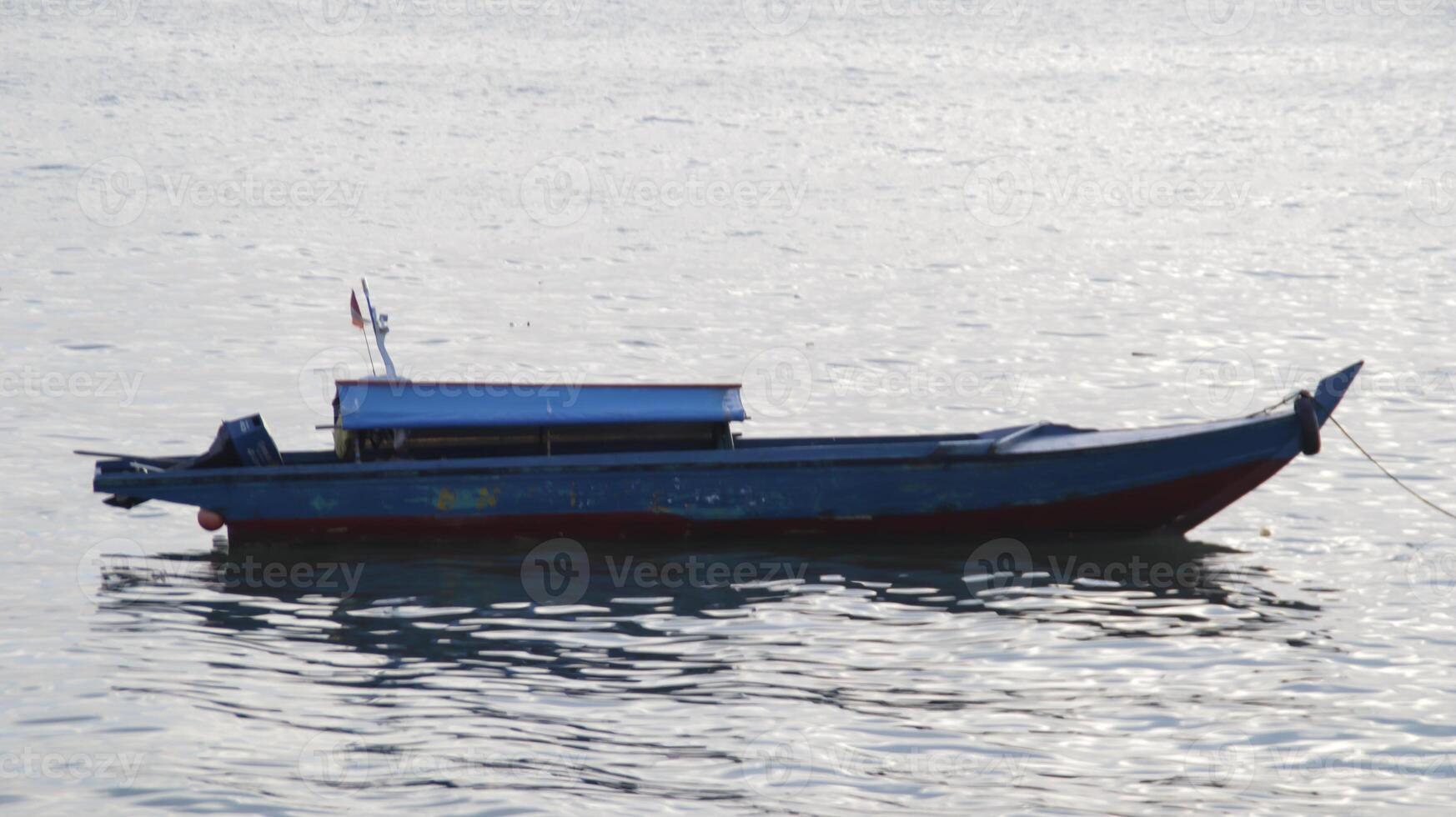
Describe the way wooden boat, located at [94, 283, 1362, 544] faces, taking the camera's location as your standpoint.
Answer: facing to the right of the viewer
